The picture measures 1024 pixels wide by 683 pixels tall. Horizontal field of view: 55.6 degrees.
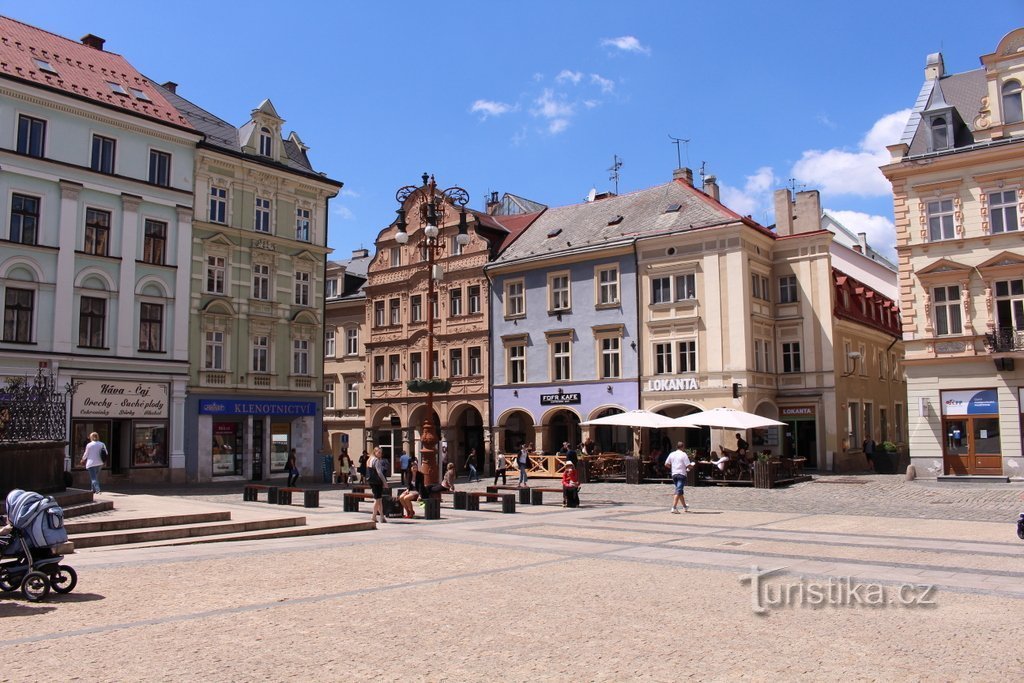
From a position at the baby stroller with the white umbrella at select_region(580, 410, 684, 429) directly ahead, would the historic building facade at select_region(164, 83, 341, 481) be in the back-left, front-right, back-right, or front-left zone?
front-left

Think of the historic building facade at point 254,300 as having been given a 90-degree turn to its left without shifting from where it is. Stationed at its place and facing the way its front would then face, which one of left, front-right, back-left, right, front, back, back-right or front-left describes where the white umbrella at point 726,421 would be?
right

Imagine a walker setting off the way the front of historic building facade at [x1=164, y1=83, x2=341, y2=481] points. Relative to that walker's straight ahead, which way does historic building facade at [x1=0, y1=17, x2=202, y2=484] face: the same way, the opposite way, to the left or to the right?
the same way

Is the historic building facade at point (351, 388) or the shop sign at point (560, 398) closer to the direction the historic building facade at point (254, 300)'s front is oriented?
the shop sign

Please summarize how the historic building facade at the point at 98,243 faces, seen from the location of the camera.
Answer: facing the viewer and to the right of the viewer

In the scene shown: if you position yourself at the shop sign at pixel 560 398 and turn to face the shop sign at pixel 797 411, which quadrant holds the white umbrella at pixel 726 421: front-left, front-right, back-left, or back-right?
front-right

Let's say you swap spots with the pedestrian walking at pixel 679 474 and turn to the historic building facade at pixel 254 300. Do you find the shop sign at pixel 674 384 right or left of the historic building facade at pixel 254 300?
right

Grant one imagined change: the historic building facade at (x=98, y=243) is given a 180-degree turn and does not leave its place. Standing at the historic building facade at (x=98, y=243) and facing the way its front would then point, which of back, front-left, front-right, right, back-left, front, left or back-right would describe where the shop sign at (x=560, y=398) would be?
back-right

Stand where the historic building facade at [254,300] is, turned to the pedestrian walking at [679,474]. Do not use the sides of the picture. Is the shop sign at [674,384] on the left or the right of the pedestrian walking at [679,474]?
left

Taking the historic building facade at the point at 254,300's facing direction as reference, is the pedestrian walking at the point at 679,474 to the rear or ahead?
ahead

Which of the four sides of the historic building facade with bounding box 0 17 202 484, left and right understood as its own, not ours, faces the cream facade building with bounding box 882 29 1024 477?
front

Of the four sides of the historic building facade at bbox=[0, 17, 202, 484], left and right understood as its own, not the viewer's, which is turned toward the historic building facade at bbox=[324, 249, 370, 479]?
left

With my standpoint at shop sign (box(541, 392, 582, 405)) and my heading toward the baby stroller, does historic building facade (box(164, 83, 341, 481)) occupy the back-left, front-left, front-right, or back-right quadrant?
front-right

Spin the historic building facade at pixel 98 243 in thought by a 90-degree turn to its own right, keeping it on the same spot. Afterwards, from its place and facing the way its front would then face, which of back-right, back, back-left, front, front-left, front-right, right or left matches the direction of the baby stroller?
front-left

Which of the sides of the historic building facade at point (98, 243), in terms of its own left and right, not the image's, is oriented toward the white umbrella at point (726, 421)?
front

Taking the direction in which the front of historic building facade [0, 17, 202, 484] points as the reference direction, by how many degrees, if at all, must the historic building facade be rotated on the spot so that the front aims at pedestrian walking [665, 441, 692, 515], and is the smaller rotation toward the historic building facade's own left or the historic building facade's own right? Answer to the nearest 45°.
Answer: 0° — it already faces them

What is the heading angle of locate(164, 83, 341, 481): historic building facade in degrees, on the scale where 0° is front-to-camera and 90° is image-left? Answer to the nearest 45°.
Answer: approximately 315°

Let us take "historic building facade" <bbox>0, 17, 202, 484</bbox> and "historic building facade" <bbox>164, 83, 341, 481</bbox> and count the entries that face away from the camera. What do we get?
0

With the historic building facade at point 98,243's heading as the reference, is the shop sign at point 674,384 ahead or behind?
ahead
